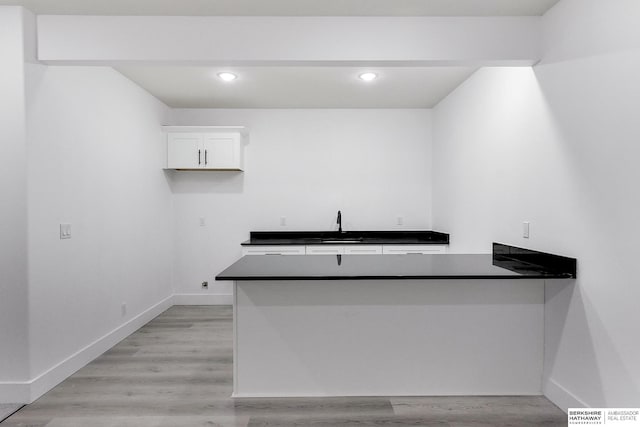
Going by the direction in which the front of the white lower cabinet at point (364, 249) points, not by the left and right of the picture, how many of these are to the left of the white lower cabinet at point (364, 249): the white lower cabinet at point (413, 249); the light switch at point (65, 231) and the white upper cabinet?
1

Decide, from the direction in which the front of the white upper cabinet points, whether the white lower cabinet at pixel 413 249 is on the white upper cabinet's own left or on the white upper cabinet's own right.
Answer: on the white upper cabinet's own left

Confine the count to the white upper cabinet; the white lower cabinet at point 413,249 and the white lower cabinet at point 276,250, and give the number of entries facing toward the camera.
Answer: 3

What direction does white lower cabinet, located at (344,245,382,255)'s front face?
toward the camera

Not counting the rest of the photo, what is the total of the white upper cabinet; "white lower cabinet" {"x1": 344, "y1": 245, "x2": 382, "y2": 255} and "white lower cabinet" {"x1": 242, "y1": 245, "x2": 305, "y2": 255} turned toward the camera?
3

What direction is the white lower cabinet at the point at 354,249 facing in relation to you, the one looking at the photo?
facing the viewer

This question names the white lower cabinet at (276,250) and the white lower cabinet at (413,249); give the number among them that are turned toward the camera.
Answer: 2

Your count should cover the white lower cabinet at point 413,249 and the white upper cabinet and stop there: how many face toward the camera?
2

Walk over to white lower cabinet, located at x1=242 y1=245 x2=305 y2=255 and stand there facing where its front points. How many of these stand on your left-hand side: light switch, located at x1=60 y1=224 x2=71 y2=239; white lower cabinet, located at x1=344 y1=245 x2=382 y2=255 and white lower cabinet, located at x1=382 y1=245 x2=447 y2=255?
2

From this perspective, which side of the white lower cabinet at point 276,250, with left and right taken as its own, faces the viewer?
front

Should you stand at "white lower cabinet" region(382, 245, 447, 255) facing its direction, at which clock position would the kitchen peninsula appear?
The kitchen peninsula is roughly at 12 o'clock from the white lower cabinet.
